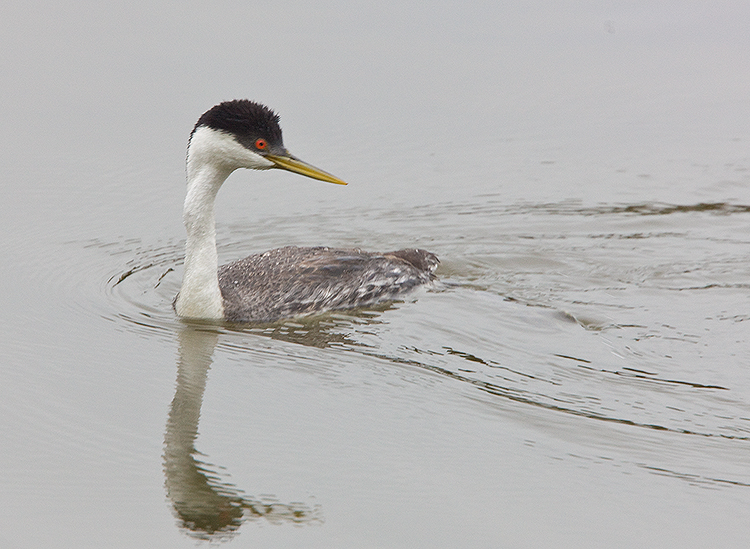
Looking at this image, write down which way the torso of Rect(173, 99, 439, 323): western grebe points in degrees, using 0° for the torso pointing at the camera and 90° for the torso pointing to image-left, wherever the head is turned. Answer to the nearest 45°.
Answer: approximately 90°
